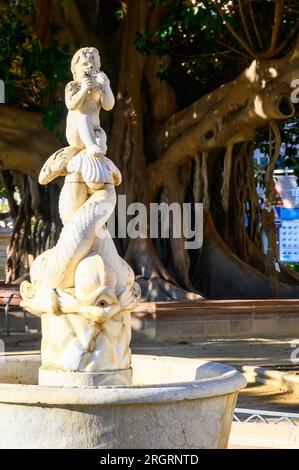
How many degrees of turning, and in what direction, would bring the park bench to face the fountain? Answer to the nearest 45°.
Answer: approximately 45° to its left
